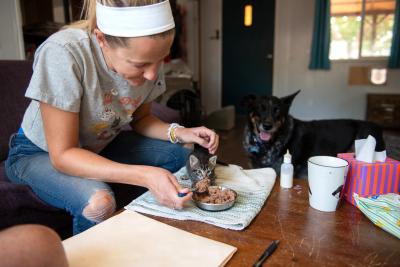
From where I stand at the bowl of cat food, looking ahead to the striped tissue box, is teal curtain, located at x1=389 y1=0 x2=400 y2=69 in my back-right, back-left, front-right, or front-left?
front-left

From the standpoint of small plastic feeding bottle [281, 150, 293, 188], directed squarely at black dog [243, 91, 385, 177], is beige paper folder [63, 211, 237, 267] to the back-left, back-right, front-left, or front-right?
back-left

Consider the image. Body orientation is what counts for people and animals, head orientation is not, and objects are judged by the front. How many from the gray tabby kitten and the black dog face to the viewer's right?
0

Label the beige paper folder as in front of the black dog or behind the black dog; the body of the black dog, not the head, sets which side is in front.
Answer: in front

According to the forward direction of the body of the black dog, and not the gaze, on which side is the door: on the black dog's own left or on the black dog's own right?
on the black dog's own right

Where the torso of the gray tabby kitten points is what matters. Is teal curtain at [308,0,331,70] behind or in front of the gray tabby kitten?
behind

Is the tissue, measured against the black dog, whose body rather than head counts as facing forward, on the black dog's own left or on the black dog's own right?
on the black dog's own left

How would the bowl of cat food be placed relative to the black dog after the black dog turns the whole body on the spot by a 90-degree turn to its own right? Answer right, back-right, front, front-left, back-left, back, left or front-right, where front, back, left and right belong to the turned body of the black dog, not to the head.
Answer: back-left

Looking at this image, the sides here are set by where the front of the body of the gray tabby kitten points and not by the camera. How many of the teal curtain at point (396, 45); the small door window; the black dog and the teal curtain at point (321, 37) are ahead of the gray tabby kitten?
0

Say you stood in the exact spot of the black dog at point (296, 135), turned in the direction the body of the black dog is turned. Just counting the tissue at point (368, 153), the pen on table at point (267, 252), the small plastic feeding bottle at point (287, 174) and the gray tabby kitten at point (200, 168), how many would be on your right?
0

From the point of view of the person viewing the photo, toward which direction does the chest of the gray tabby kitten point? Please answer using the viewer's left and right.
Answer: facing the viewer

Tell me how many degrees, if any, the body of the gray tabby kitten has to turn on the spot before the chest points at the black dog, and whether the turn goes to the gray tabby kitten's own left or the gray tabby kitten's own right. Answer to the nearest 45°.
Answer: approximately 135° to the gray tabby kitten's own left
